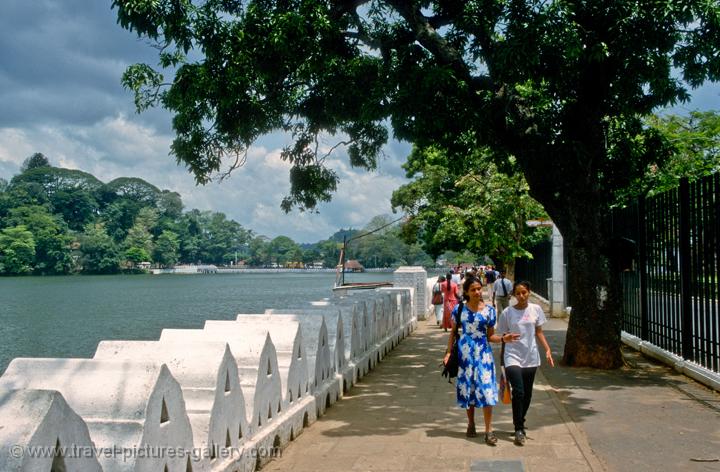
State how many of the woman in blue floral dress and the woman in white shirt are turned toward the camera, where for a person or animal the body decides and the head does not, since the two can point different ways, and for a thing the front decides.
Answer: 2

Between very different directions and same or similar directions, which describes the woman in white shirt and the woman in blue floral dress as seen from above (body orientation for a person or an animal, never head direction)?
same or similar directions

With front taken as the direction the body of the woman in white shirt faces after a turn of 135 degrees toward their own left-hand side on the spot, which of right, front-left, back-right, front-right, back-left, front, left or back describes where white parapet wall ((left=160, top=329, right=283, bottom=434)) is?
back

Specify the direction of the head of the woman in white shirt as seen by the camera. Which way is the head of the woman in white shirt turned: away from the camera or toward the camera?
toward the camera

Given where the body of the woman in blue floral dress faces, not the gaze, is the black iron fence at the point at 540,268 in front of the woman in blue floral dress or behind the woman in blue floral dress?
behind

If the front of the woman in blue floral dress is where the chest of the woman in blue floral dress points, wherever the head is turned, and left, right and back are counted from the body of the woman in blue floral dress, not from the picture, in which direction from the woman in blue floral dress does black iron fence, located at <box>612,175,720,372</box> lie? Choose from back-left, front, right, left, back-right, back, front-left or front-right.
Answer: back-left

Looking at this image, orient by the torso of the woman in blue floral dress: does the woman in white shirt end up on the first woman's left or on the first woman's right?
on the first woman's left

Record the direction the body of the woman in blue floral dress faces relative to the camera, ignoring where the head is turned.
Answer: toward the camera

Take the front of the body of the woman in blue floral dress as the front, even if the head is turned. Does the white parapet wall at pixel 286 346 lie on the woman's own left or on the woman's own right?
on the woman's own right

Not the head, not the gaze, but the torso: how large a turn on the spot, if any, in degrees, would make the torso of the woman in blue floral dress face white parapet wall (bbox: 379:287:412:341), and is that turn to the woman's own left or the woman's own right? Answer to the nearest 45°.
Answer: approximately 180°

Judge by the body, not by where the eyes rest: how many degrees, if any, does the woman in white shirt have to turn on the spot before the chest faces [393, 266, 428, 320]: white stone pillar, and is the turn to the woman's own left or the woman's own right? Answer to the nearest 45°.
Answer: approximately 180°

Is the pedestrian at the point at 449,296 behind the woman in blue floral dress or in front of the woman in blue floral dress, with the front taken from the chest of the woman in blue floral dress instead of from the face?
behind

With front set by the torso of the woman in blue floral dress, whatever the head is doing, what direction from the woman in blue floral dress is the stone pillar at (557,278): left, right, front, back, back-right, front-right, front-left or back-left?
back

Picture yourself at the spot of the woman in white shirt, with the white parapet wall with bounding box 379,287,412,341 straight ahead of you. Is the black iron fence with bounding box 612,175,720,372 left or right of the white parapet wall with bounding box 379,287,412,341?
right

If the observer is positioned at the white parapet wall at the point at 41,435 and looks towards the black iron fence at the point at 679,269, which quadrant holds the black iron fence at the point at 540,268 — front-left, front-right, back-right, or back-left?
front-left
